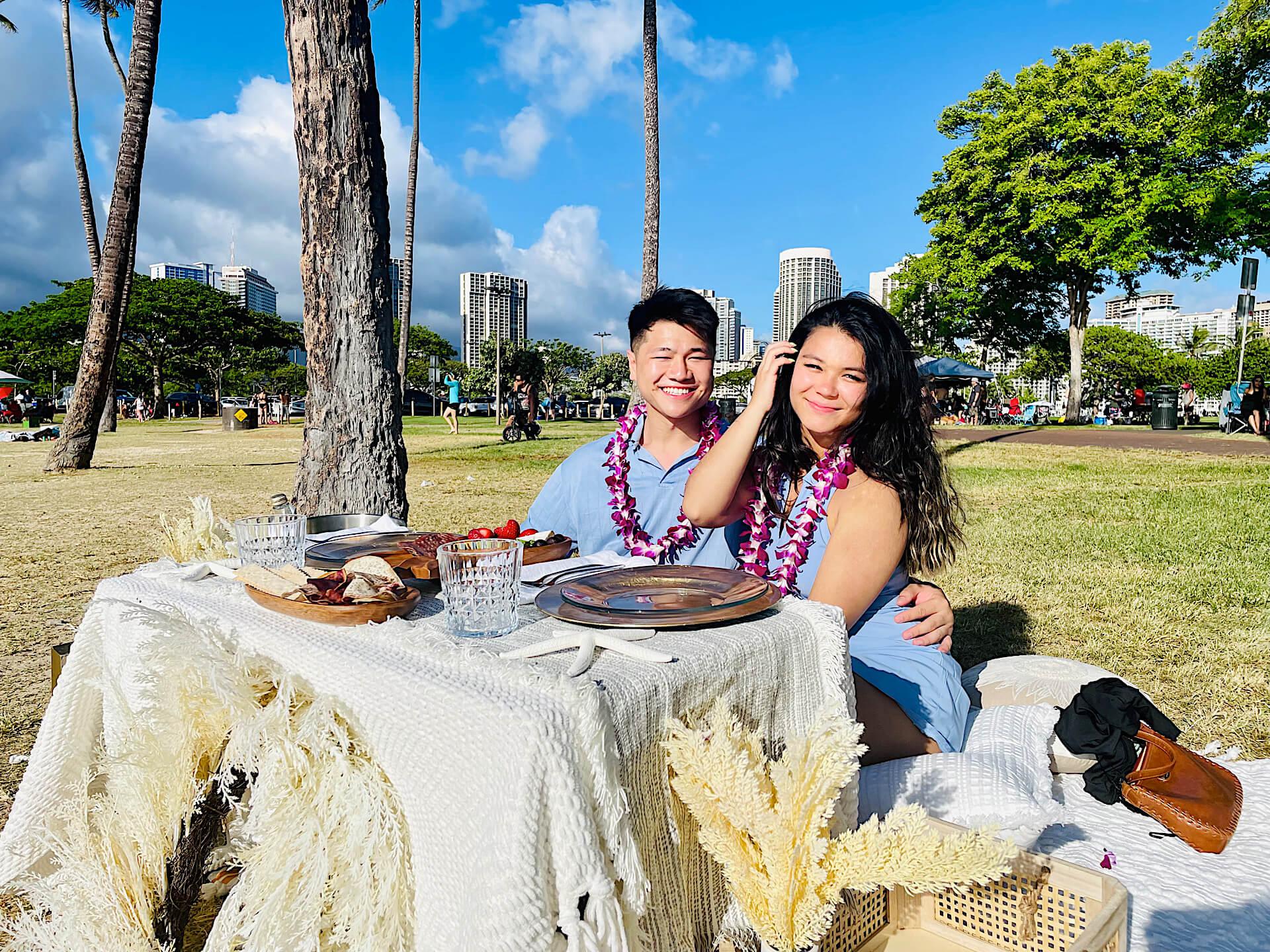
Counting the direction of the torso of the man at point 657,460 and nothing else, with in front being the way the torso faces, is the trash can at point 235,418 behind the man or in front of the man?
behind

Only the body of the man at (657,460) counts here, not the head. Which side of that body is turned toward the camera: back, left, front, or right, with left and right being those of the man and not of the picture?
front

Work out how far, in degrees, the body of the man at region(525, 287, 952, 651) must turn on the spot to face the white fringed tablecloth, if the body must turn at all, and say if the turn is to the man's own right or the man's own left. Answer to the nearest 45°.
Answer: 0° — they already face it

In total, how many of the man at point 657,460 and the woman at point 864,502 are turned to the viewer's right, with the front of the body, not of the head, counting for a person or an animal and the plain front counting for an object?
0

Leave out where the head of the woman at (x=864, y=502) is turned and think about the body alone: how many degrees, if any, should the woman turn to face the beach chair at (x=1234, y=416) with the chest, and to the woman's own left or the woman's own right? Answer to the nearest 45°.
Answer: approximately 180°

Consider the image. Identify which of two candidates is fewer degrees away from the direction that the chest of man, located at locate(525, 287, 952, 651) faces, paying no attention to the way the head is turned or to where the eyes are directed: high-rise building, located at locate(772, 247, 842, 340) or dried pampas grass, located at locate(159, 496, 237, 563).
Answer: the dried pampas grass

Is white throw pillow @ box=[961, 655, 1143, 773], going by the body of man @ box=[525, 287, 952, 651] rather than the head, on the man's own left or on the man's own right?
on the man's own left

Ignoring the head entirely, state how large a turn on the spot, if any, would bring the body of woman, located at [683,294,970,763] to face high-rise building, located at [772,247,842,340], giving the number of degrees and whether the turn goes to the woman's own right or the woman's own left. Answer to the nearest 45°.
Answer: approximately 135° to the woman's own right

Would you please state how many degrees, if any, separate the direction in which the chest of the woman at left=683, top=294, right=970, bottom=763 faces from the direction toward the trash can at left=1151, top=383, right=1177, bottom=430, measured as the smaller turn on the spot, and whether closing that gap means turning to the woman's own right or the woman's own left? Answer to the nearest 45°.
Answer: approximately 135° to the woman's own right

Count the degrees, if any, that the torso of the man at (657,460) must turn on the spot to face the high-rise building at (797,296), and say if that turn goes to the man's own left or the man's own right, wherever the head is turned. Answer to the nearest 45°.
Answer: approximately 135° to the man's own left

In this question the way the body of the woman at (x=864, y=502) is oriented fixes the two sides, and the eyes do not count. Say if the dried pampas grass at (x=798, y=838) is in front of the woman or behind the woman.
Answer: in front

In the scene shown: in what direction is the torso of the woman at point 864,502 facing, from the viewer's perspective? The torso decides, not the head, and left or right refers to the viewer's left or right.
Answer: facing the viewer and to the left of the viewer

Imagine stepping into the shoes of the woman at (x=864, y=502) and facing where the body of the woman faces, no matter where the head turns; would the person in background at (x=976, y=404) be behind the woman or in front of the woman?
behind

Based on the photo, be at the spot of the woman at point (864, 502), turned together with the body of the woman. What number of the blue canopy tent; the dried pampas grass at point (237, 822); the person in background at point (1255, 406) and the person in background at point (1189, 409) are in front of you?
1
